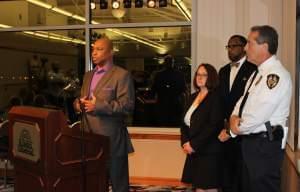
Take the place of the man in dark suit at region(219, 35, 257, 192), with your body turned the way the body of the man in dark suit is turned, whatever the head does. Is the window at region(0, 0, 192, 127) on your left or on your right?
on your right

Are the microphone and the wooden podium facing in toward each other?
no

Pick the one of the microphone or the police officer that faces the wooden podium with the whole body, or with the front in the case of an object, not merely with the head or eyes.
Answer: the police officer

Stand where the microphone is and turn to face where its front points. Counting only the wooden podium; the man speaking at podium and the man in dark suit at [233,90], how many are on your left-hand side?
0

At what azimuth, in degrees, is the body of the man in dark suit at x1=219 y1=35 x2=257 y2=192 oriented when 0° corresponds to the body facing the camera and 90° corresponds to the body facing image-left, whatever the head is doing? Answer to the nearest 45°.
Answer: approximately 45°

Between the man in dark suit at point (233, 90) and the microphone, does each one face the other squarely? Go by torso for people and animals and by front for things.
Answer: no

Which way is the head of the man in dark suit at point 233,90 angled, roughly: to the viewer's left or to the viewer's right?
to the viewer's left

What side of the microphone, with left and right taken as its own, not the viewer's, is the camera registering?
right

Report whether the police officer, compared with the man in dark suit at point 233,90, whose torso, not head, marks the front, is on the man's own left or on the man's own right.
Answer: on the man's own left

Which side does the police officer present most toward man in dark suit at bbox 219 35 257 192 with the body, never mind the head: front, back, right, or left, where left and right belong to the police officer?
right

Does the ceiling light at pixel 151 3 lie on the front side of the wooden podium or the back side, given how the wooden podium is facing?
on the back side

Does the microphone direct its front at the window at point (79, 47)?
no

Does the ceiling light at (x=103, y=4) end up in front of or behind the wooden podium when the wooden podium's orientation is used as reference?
behind

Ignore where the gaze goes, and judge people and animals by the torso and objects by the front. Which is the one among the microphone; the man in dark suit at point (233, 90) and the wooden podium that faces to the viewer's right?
the microphone

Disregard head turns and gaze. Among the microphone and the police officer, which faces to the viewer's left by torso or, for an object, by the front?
the police officer
